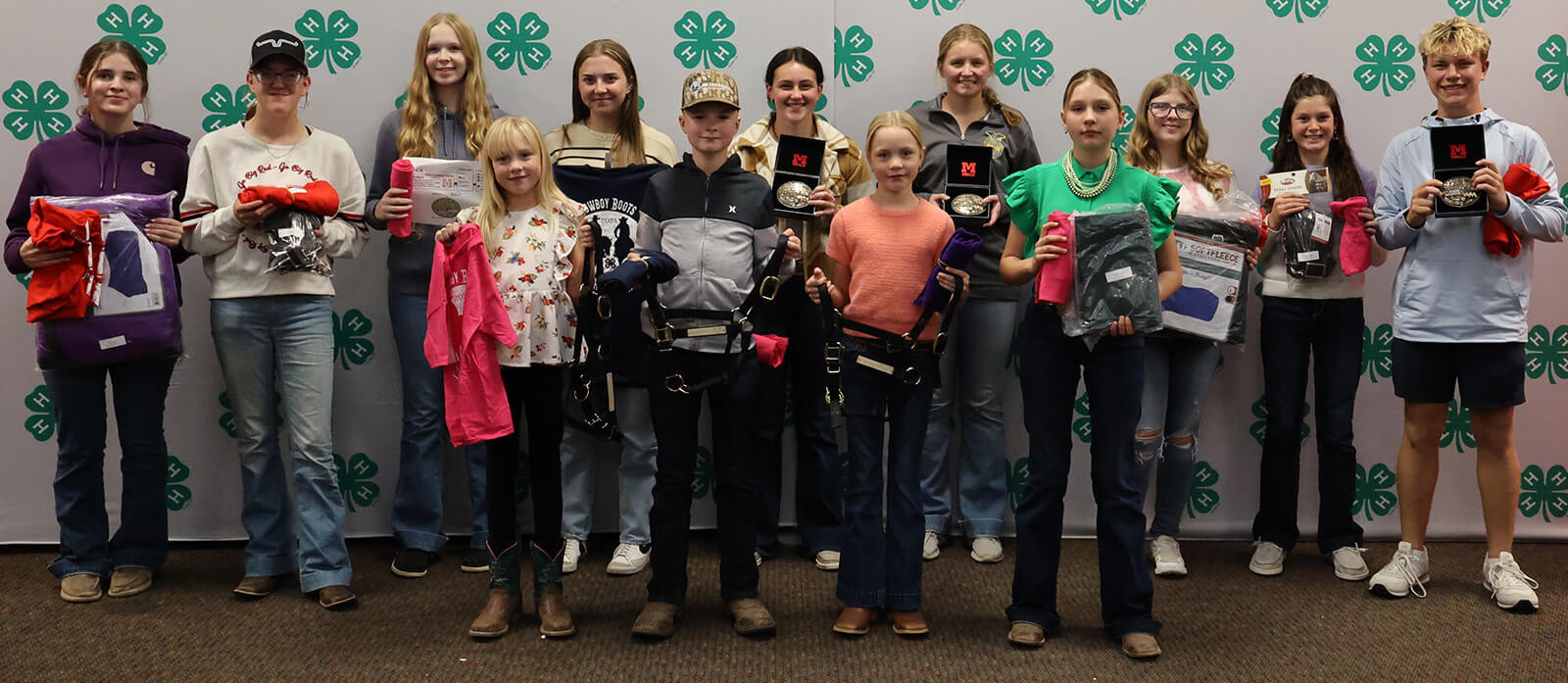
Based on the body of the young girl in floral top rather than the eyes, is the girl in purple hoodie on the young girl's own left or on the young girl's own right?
on the young girl's own right

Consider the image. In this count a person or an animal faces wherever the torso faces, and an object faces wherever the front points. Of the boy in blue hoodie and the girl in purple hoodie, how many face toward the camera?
2

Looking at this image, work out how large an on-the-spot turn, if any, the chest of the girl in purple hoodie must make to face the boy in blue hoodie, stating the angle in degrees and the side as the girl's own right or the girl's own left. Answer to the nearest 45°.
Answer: approximately 45° to the girl's own left

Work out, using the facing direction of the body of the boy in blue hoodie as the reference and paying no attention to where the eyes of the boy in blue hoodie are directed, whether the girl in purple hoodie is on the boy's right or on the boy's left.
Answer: on the boy's right

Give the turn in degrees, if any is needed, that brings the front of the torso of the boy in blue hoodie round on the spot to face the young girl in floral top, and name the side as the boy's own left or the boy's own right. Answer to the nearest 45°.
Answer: approximately 45° to the boy's own right

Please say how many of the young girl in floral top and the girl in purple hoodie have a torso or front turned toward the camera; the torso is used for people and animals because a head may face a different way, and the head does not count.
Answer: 2
